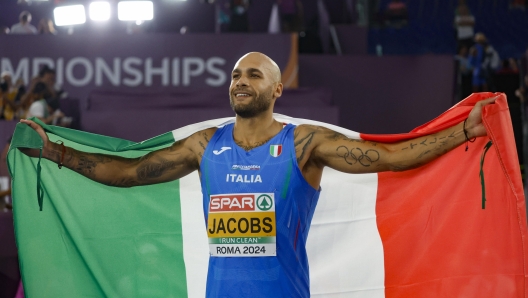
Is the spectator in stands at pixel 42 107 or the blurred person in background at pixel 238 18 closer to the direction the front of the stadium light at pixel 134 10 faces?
the spectator in stands

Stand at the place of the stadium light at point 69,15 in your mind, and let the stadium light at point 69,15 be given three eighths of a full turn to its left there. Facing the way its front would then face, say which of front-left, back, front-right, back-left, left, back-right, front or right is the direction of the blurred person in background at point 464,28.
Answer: front-right

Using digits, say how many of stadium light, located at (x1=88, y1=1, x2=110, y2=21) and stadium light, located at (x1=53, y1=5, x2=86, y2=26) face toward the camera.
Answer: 2

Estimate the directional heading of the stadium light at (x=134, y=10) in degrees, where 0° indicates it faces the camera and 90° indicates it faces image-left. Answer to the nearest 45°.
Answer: approximately 0°

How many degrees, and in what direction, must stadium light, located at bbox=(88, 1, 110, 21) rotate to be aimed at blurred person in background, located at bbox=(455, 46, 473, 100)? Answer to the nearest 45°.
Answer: approximately 90° to its left

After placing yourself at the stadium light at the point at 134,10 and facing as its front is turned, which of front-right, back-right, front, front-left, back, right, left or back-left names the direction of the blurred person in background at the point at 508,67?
left

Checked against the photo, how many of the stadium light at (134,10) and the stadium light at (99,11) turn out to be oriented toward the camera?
2

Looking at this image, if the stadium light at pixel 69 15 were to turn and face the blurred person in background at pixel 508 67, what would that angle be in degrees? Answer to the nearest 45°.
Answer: approximately 90° to its left

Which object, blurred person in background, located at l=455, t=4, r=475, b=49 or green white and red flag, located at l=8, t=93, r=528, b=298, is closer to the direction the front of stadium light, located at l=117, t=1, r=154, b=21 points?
the green white and red flag

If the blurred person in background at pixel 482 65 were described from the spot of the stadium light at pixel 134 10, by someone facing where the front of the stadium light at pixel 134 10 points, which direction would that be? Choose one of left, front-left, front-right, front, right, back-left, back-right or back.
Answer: left
